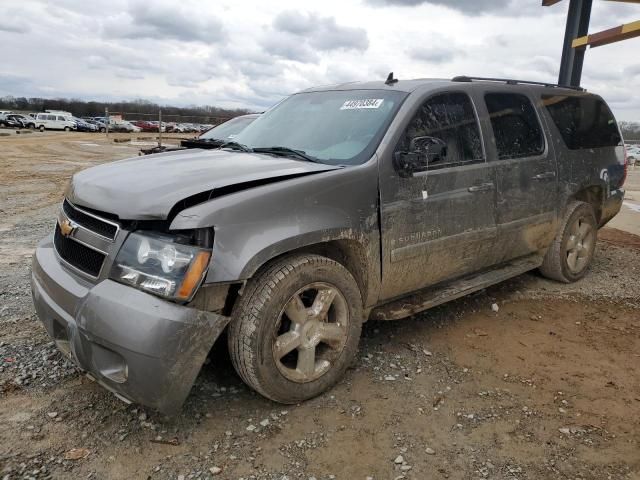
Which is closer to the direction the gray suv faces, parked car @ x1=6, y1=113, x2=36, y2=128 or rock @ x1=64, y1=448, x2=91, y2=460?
the rock

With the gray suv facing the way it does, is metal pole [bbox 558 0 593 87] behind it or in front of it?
behind

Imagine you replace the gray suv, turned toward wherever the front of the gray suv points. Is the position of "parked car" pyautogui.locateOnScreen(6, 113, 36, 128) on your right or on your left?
on your right

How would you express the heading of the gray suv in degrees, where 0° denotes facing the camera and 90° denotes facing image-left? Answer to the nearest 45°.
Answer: approximately 45°

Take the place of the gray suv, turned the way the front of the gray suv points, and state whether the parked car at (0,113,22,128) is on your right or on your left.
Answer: on your right

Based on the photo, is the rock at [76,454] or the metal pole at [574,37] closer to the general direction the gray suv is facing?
the rock

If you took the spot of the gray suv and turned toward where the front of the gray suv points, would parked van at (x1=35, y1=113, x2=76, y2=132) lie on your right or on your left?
on your right
